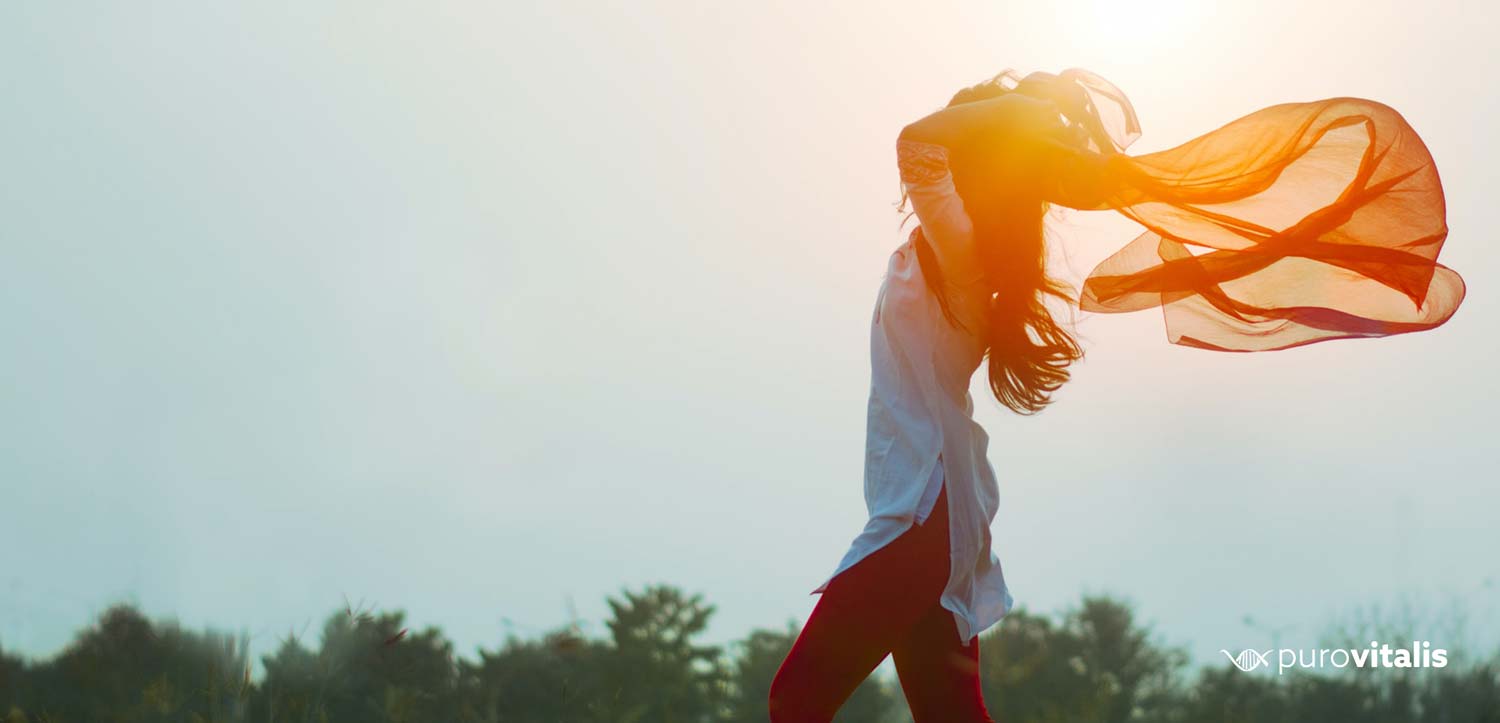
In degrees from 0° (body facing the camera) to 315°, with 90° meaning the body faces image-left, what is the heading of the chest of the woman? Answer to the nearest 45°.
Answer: approximately 90°

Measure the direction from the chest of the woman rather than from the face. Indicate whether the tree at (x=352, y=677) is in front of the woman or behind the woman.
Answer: in front
